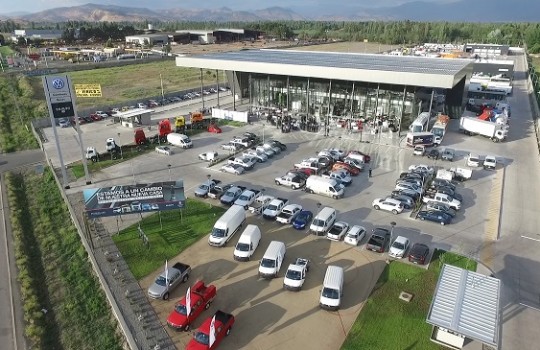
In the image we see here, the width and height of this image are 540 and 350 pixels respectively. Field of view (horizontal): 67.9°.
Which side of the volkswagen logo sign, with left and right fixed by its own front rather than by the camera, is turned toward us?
front

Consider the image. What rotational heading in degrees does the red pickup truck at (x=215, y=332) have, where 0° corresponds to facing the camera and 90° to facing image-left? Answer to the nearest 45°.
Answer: approximately 45°

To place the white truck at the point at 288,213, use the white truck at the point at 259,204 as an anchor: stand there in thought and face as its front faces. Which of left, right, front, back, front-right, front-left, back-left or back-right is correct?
left

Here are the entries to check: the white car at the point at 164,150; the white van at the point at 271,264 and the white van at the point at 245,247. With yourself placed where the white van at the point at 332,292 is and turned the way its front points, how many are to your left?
0

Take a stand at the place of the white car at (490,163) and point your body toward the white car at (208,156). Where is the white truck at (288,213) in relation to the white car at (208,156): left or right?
left

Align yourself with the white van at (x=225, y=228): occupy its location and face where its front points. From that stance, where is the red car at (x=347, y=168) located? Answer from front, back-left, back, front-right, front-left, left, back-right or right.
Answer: back

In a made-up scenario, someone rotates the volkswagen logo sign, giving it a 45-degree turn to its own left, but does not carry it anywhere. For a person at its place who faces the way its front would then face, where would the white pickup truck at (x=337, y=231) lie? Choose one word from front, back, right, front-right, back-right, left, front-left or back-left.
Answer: front

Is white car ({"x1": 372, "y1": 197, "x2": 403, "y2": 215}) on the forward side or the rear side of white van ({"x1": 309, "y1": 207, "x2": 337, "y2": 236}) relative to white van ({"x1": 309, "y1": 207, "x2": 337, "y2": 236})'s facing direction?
on the rear side

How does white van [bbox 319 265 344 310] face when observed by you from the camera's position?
facing the viewer

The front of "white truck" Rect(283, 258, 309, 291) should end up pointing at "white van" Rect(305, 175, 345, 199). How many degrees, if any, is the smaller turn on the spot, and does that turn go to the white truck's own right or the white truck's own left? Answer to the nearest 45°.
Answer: approximately 135° to the white truck's own right
